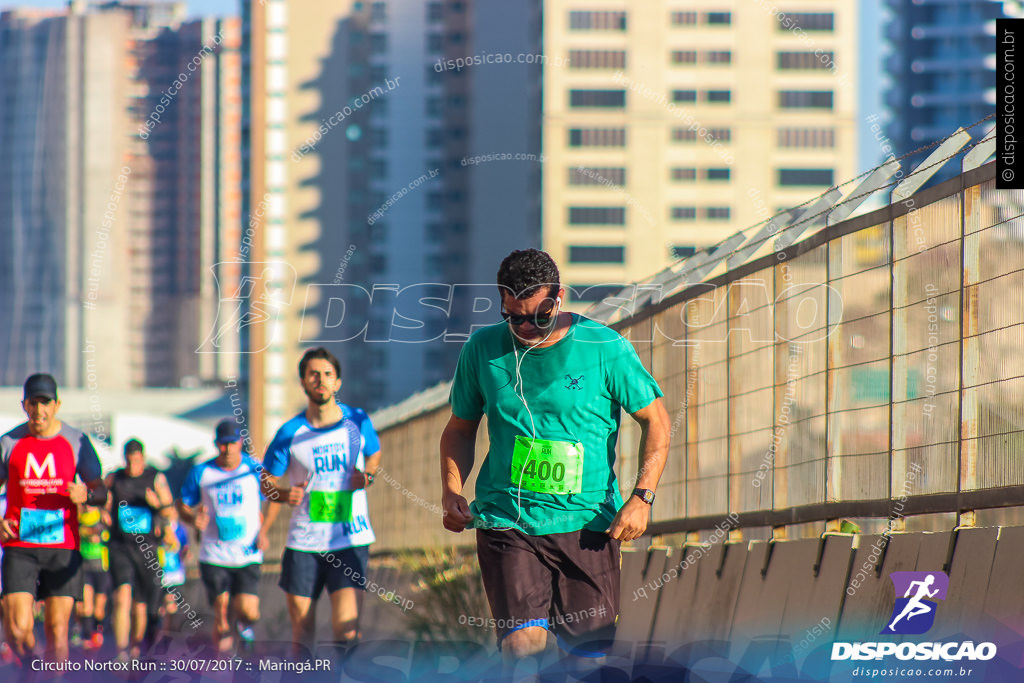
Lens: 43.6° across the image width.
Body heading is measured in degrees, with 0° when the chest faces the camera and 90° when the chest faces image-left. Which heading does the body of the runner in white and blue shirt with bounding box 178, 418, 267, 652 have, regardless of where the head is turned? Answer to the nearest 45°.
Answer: approximately 0°

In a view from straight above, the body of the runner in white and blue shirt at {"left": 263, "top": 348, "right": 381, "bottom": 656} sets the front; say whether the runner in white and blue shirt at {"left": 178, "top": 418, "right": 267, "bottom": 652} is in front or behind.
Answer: behind

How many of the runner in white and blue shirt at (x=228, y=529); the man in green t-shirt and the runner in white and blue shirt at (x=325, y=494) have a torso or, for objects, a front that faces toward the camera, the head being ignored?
3

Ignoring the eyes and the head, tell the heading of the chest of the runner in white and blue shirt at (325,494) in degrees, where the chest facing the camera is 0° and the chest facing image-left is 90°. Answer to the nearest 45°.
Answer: approximately 0°

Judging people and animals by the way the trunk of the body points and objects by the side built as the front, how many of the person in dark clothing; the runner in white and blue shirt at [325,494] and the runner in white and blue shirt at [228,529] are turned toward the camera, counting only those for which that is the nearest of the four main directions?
3

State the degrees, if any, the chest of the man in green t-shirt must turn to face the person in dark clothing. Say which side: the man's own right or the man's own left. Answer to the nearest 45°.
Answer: approximately 135° to the man's own right

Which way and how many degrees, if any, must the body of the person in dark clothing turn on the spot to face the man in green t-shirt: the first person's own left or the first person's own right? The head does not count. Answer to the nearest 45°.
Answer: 0° — they already face them
